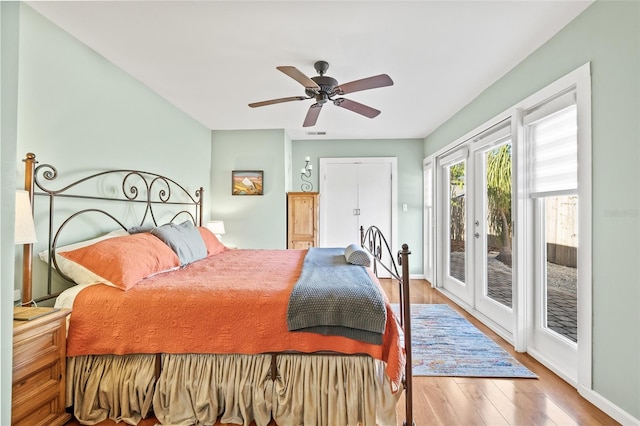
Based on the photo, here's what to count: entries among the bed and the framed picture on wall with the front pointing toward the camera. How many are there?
1

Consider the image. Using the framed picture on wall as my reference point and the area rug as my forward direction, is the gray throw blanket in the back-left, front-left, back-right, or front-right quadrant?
front-right

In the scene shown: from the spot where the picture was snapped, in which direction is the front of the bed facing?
facing to the right of the viewer

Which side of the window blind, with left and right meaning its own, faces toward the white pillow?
front

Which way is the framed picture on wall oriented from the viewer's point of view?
toward the camera

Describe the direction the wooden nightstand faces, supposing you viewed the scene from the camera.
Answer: facing the viewer and to the right of the viewer

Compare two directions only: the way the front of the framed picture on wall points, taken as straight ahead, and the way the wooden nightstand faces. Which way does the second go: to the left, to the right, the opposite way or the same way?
to the left

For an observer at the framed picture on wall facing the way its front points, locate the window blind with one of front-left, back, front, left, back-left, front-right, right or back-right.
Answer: front-left

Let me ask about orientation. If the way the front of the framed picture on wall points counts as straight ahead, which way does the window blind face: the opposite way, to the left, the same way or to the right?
to the right

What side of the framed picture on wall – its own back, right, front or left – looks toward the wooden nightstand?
front

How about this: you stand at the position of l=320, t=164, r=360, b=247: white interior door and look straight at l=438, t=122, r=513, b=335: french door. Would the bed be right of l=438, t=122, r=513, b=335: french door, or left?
right

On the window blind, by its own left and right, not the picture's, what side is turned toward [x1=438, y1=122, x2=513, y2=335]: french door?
right

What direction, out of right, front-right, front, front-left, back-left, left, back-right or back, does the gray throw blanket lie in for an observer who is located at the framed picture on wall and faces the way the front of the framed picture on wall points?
front

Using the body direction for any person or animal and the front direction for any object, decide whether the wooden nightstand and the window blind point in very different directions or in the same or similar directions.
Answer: very different directions

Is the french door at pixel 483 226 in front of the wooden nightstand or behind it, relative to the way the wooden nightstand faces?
in front

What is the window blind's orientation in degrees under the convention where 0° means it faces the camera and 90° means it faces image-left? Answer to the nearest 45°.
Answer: approximately 45°
